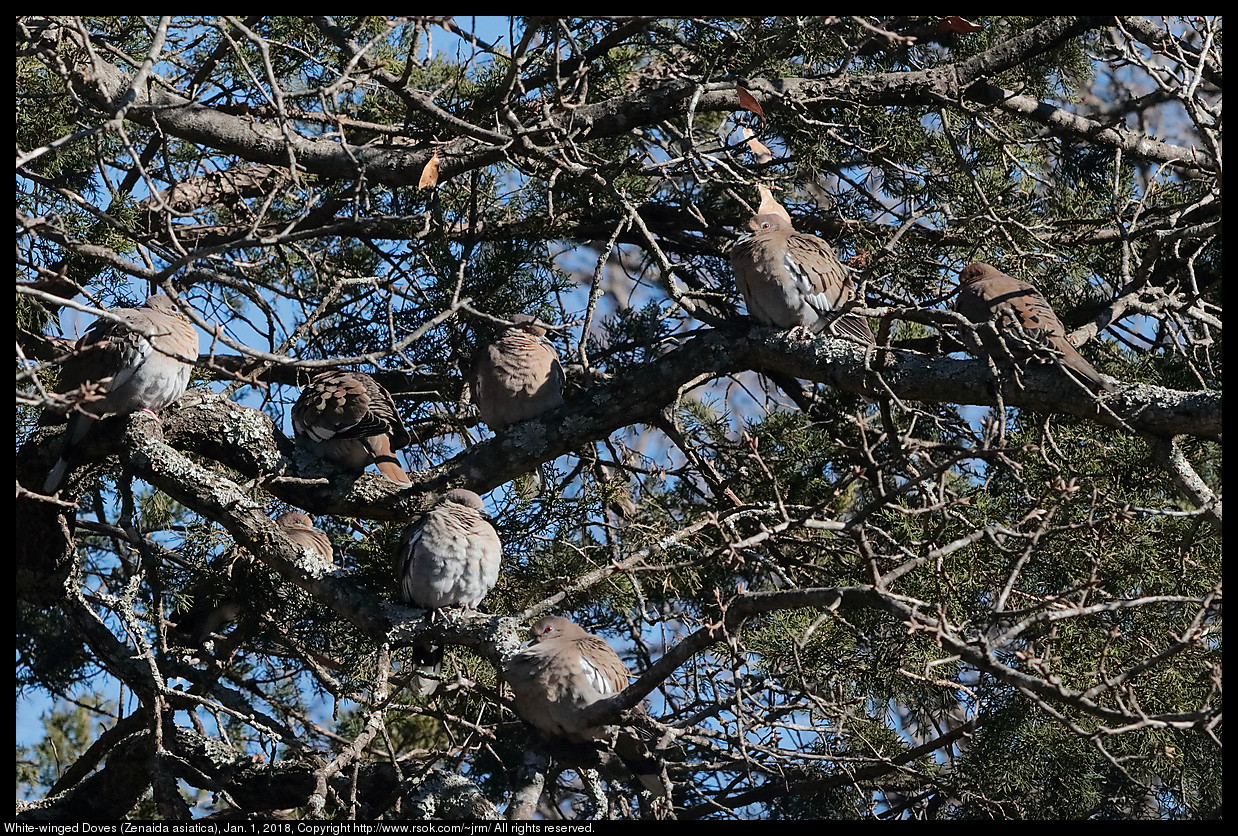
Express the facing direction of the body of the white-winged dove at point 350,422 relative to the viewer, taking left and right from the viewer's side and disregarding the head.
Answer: facing away from the viewer and to the left of the viewer

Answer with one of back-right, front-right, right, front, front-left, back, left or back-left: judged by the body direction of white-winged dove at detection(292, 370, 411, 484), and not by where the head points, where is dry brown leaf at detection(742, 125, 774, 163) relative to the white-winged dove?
back-right

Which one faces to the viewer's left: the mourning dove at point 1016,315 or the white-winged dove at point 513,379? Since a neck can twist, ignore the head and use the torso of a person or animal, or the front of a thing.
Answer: the mourning dove at point 1016,315

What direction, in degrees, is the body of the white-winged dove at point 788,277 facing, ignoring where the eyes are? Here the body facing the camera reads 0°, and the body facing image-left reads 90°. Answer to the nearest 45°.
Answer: approximately 45°

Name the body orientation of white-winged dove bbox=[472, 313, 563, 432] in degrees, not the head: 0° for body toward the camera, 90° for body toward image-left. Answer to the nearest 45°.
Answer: approximately 0°

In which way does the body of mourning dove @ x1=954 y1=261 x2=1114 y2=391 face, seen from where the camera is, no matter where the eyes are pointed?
to the viewer's left
